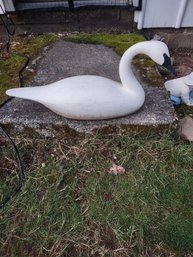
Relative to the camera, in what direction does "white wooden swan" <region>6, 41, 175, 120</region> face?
facing to the right of the viewer

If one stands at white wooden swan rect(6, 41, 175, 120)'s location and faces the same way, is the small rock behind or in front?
in front

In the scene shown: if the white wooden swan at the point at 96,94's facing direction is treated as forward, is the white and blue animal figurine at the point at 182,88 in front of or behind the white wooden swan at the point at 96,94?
in front

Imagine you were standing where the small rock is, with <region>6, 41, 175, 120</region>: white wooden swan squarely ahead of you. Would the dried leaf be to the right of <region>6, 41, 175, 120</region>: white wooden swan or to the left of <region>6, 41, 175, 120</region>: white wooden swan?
left
